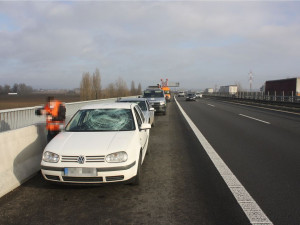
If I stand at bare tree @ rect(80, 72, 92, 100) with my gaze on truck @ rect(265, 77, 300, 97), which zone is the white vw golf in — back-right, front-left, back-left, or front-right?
front-right

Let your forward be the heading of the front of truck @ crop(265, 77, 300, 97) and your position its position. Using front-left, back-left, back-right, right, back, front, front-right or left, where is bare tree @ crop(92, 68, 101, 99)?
front-left

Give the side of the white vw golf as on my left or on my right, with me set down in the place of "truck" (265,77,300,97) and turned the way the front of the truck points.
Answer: on my left

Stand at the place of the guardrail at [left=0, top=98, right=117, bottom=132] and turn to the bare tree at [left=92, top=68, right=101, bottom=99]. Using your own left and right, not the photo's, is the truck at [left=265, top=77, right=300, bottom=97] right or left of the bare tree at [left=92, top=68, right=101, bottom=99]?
right

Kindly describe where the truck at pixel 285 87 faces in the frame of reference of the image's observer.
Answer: facing away from the viewer and to the left of the viewer

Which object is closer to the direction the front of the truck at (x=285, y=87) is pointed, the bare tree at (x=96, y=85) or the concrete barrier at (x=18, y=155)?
the bare tree
